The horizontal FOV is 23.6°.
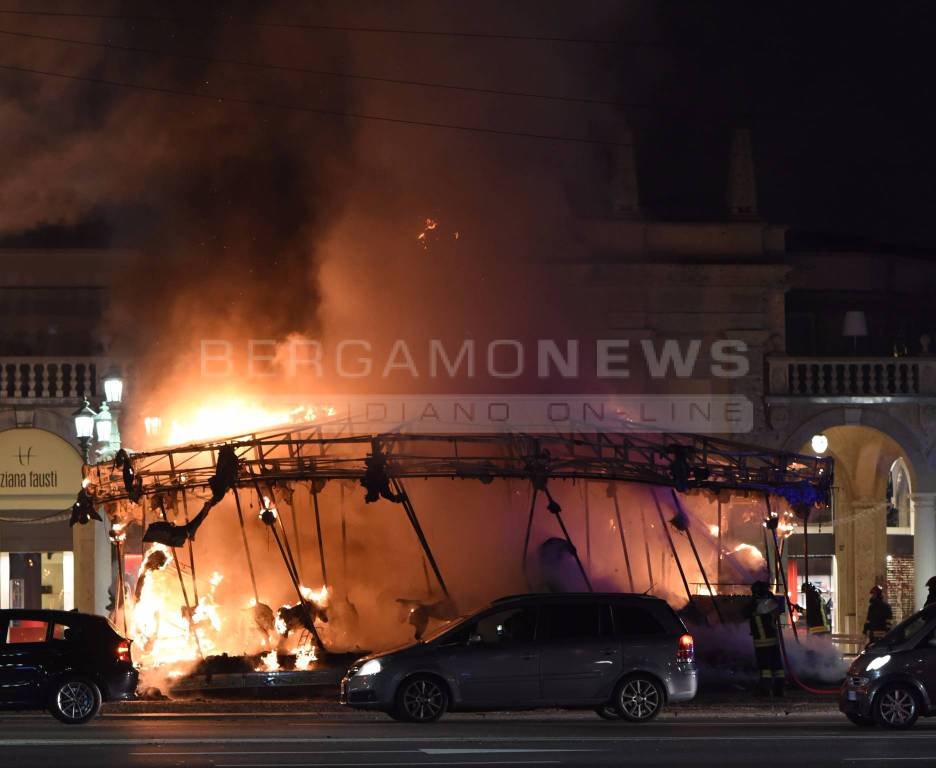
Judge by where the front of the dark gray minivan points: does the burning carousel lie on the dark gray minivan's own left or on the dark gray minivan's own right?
on the dark gray minivan's own right

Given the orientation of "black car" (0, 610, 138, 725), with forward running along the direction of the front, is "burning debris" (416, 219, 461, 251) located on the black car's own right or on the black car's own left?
on the black car's own right

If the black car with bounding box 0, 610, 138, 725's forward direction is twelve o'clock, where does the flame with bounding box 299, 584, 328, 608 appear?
The flame is roughly at 4 o'clock from the black car.

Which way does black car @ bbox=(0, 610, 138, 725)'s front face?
to the viewer's left

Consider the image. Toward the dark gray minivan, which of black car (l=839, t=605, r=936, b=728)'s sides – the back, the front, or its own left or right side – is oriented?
front

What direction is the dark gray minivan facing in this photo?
to the viewer's left

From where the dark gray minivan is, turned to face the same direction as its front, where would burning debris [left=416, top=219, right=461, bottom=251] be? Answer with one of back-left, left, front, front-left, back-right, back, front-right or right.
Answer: right

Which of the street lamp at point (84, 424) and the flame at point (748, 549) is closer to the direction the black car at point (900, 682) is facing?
the street lamp

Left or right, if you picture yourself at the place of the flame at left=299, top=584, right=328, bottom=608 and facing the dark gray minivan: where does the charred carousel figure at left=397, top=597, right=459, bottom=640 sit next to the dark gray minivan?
left

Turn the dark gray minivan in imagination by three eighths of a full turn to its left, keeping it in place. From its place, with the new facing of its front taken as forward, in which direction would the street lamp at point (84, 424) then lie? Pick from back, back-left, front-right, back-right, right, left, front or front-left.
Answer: back

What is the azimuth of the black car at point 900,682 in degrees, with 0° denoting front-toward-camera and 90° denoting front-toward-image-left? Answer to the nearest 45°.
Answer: approximately 90°

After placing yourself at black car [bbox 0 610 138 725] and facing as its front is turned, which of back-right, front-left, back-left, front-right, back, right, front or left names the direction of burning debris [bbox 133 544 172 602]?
right

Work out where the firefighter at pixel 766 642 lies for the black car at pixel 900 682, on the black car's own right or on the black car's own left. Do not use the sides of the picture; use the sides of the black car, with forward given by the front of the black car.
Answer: on the black car's own right
